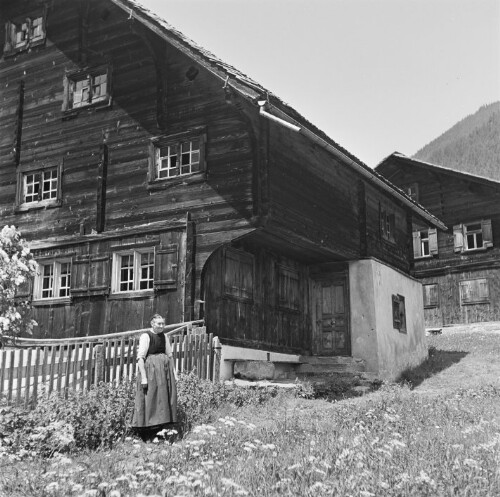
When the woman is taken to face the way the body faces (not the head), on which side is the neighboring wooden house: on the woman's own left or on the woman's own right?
on the woman's own left

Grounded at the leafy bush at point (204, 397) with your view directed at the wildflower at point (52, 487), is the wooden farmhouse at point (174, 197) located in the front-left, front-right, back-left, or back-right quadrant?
back-right

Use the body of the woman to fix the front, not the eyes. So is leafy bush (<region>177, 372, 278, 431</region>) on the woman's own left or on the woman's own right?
on the woman's own left

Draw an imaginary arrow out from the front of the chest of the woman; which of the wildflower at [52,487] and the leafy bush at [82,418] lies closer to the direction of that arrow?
the wildflower

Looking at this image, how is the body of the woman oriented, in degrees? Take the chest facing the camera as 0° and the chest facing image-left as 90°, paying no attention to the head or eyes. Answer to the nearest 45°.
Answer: approximately 315°

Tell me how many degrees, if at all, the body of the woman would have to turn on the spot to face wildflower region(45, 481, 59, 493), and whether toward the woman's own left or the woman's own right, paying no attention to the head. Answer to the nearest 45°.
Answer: approximately 45° to the woman's own right

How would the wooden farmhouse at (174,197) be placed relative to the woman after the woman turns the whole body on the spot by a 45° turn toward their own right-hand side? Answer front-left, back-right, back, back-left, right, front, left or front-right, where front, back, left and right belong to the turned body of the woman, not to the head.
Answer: back
